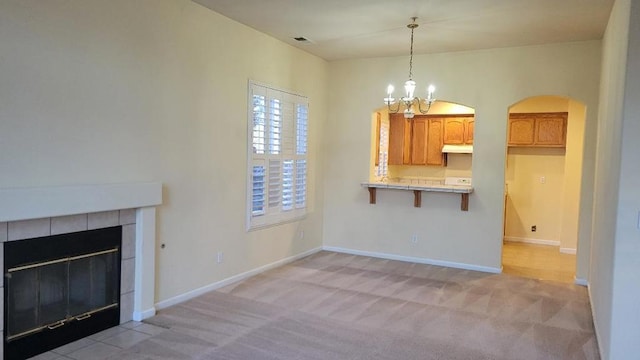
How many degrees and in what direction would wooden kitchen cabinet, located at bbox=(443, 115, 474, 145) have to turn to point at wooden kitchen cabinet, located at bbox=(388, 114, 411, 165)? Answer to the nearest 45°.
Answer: approximately 90° to its right

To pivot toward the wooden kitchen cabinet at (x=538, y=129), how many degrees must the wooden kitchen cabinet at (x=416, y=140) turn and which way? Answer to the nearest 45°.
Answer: approximately 90° to its left

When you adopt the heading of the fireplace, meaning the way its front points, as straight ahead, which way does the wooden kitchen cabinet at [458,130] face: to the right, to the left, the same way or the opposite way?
to the right

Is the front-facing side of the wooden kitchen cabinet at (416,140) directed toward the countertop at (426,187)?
yes

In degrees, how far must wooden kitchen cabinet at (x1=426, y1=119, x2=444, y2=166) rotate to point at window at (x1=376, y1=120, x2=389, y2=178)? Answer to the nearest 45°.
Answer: approximately 45° to its right

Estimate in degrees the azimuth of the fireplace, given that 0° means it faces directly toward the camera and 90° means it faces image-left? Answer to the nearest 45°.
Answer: approximately 315°

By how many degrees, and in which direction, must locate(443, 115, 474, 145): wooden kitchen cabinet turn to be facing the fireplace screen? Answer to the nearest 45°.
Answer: approximately 45° to its right

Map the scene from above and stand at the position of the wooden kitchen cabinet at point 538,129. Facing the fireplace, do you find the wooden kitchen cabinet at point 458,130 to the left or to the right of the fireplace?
right

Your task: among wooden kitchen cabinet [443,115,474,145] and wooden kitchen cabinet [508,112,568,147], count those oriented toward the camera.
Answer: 2

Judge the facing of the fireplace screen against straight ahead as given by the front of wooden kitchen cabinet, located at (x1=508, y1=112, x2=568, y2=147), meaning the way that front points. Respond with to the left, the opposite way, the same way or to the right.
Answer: to the left
